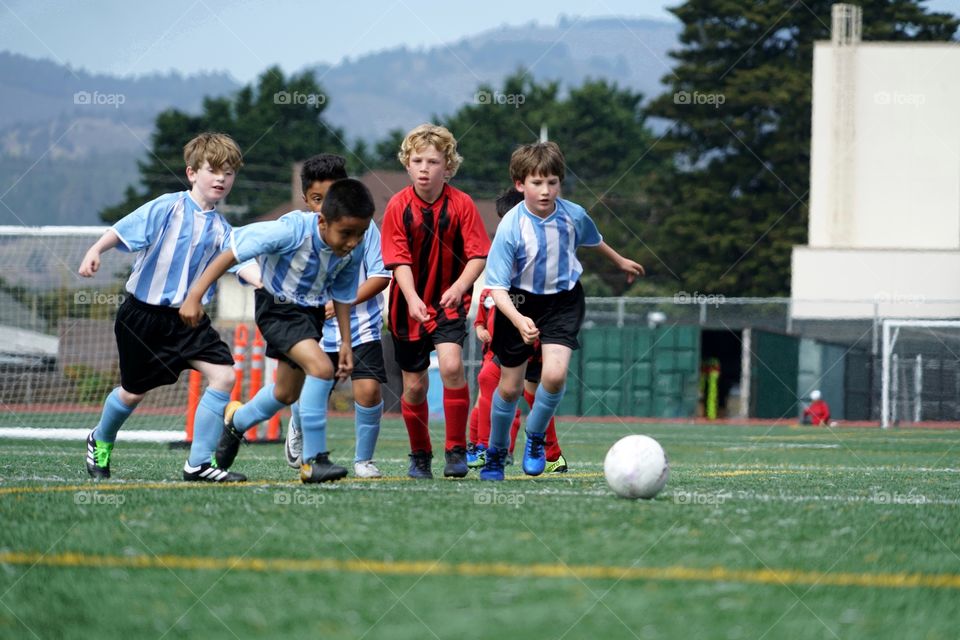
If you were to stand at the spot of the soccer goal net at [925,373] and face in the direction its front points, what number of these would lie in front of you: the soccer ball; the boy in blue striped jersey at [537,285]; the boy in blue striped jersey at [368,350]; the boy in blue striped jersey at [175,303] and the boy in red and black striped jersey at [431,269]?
5

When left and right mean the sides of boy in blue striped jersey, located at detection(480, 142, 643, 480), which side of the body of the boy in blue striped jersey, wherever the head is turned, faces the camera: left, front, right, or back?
front

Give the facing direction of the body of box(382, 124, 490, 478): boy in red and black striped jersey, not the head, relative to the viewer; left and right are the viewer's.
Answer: facing the viewer

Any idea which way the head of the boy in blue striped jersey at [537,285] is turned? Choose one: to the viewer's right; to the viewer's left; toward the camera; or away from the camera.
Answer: toward the camera

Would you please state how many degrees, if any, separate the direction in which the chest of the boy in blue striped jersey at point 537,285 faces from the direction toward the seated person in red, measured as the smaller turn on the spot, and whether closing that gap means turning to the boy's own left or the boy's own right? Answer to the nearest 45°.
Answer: approximately 180°

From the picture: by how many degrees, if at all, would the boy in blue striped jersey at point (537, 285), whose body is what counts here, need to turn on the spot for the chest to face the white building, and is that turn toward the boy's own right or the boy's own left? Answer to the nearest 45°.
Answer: approximately 180°

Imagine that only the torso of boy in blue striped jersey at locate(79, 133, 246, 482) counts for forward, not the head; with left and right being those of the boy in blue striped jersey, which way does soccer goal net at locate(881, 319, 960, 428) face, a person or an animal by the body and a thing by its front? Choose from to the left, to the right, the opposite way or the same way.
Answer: to the right

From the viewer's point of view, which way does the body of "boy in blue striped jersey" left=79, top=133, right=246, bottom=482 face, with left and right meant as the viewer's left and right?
facing the viewer and to the right of the viewer

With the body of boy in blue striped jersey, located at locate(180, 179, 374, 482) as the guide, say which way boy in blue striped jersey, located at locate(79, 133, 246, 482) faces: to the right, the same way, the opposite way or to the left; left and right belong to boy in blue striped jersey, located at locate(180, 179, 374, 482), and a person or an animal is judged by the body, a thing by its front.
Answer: the same way

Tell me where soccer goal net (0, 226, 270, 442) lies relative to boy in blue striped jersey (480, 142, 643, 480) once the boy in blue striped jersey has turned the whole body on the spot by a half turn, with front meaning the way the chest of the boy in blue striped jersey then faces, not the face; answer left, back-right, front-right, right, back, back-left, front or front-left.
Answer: front-left
